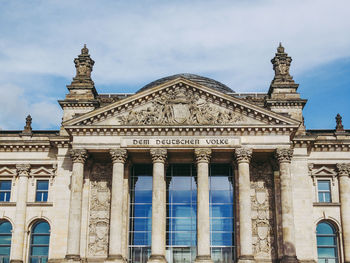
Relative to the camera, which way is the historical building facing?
toward the camera
